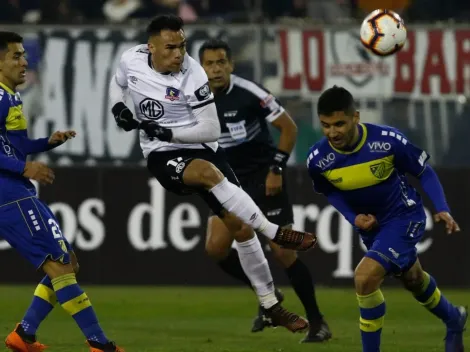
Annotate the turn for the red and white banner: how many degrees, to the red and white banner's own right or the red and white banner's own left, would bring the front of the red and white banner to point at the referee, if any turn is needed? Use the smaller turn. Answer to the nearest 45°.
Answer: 0° — it already faces them

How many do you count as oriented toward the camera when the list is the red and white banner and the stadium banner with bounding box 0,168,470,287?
2

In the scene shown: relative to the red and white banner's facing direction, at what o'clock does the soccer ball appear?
The soccer ball is roughly at 12 o'clock from the red and white banner.

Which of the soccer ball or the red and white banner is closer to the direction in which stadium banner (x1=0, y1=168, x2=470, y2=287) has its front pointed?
the soccer ball

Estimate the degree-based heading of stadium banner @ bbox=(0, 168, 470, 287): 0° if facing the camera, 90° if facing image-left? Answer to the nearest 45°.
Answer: approximately 0°

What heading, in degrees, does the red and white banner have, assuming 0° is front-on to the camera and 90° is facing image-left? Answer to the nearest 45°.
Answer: approximately 0°

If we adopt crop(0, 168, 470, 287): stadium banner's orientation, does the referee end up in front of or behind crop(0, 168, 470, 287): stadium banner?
in front
